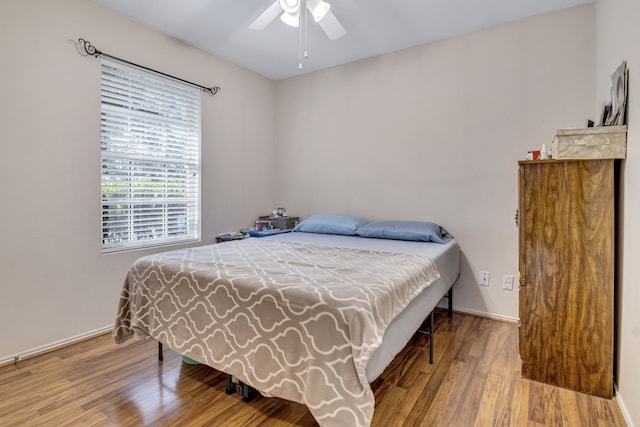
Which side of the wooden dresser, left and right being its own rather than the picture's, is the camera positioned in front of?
left

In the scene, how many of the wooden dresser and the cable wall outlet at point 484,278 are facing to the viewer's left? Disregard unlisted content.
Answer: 1

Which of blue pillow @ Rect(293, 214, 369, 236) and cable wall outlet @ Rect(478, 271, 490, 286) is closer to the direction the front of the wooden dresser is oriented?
the blue pillow

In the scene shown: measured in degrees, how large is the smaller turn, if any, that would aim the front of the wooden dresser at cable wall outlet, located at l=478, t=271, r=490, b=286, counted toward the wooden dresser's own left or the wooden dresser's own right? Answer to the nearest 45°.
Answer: approximately 45° to the wooden dresser's own right

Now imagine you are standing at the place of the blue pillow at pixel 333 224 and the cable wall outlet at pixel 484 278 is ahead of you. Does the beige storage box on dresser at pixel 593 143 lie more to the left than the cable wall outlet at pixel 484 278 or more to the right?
right

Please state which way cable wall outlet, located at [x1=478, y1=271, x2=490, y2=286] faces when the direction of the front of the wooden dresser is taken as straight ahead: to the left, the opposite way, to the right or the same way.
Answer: to the left

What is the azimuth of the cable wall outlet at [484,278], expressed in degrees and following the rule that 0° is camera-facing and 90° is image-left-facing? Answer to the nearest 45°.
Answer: approximately 0°
